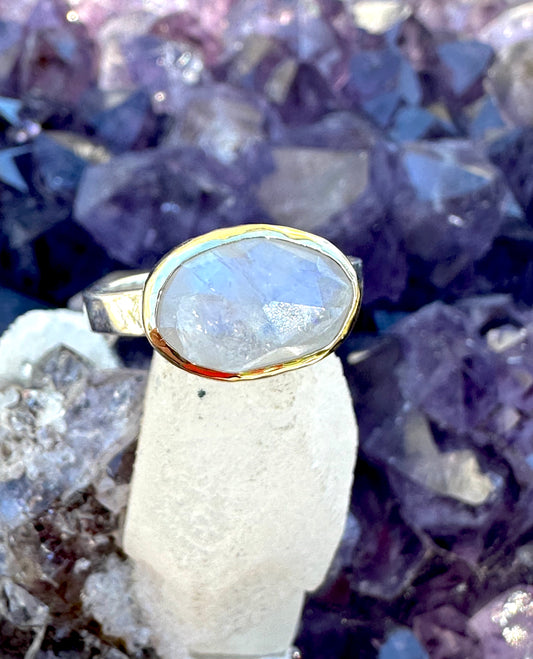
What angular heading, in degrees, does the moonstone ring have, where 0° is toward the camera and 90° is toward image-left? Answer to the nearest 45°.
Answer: approximately 0°
